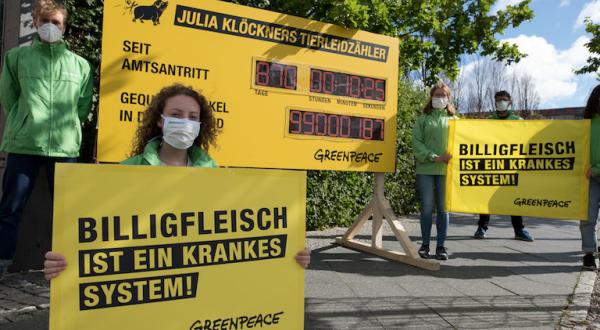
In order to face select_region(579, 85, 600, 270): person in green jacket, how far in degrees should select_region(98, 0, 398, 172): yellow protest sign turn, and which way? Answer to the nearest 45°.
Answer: approximately 45° to its left

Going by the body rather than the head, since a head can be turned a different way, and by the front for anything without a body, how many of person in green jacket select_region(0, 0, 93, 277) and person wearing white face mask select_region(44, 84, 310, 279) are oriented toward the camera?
2

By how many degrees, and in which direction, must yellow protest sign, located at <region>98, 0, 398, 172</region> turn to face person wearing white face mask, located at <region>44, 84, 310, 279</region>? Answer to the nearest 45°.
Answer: approximately 45° to its right

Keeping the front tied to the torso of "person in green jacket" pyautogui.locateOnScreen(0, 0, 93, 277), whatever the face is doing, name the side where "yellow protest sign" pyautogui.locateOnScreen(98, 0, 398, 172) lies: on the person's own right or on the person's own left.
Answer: on the person's own left

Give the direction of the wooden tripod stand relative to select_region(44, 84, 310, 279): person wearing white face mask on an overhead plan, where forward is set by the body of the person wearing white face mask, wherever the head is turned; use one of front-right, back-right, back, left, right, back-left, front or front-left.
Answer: back-left

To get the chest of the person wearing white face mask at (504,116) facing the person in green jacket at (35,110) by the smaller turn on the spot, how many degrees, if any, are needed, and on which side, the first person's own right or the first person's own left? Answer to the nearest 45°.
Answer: approximately 45° to the first person's own right

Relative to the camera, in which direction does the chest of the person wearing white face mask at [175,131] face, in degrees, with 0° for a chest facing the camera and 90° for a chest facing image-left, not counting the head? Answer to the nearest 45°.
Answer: approximately 0°

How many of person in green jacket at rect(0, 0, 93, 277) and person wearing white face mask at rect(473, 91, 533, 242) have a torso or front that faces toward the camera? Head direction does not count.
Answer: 2

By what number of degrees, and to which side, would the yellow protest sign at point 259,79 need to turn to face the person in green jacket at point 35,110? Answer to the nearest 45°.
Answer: approximately 90° to its right
